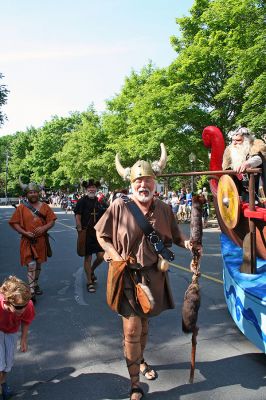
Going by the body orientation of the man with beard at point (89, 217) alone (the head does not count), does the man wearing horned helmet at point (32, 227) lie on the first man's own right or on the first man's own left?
on the first man's own right

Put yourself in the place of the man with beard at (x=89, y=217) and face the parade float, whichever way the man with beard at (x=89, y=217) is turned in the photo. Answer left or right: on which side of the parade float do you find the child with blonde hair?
right

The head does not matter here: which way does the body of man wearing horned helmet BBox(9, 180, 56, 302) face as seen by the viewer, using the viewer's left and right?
facing the viewer

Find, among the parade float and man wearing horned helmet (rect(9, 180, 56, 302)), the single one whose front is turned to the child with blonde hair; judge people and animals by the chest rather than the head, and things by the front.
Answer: the man wearing horned helmet

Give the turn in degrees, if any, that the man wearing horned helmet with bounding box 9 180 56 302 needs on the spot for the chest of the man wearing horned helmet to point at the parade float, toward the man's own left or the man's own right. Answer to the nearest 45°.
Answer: approximately 45° to the man's own left

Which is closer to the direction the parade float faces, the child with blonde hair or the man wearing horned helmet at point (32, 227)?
the child with blonde hair

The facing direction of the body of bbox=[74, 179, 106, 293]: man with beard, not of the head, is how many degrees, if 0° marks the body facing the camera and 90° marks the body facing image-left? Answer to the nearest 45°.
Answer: approximately 0°

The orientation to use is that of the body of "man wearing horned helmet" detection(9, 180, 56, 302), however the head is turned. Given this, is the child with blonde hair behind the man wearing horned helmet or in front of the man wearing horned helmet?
in front

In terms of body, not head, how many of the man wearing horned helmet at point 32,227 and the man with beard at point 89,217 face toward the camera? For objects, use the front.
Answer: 2

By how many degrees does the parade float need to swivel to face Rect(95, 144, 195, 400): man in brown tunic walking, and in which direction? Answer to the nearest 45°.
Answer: approximately 90° to its right

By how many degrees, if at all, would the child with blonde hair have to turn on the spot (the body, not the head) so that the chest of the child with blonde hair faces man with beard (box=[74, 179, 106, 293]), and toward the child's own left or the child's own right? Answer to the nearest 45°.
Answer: approximately 135° to the child's own left

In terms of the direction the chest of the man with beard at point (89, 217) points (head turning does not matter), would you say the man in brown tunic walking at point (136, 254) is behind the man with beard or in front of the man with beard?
in front
